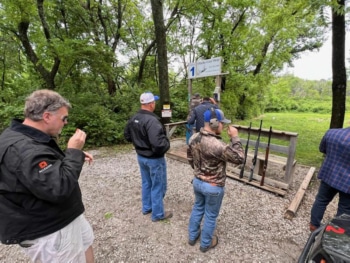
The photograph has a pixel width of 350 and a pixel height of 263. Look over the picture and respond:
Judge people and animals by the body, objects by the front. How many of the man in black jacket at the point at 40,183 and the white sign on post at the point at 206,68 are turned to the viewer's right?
1

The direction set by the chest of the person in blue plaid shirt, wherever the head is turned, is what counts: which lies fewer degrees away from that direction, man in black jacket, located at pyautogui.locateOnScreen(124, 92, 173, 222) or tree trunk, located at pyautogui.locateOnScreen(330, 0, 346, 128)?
the tree trunk

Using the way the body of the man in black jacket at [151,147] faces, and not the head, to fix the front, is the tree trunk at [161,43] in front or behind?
in front

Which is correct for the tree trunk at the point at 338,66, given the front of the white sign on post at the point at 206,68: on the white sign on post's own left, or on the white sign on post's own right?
on the white sign on post's own left

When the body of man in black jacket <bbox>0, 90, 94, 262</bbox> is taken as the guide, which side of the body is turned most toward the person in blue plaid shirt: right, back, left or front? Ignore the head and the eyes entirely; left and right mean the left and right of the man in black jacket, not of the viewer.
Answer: front

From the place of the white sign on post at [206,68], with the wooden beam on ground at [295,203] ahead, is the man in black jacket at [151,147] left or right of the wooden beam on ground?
right

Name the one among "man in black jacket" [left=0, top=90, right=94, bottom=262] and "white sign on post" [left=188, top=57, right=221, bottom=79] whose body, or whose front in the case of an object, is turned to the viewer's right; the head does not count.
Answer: the man in black jacket

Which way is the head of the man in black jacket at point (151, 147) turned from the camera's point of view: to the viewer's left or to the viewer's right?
to the viewer's right

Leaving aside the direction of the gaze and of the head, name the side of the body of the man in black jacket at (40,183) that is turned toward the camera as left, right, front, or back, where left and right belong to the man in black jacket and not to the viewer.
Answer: right

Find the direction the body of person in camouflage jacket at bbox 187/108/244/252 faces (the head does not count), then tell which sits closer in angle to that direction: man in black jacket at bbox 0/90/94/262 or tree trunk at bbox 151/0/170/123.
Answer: the tree trunk

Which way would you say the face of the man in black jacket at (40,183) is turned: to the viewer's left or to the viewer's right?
to the viewer's right

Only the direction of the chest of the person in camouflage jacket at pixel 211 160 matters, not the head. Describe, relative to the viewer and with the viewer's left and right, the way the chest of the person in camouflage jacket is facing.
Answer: facing away from the viewer and to the right of the viewer

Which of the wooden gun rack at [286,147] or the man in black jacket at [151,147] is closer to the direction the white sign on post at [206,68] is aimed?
the man in black jacket

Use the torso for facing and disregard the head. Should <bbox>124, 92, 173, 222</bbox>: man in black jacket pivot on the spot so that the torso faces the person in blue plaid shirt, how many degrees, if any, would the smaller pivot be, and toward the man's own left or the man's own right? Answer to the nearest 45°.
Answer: approximately 45° to the man's own right
